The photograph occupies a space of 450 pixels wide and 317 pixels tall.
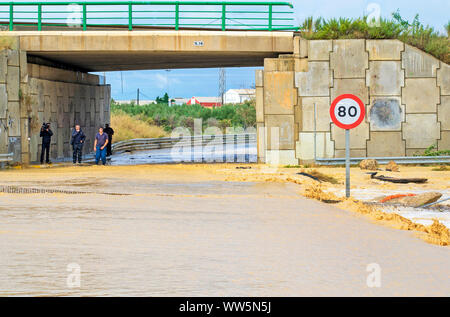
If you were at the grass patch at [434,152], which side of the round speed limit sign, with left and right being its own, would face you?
back

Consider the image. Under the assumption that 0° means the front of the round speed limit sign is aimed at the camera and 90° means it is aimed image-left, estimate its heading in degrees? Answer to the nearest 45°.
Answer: approximately 0°

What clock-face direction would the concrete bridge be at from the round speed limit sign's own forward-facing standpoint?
The concrete bridge is roughly at 5 o'clock from the round speed limit sign.

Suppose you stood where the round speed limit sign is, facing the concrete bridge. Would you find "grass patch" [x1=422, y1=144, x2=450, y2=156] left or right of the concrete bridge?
right

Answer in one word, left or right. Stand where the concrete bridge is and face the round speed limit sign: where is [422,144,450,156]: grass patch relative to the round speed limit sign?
left
